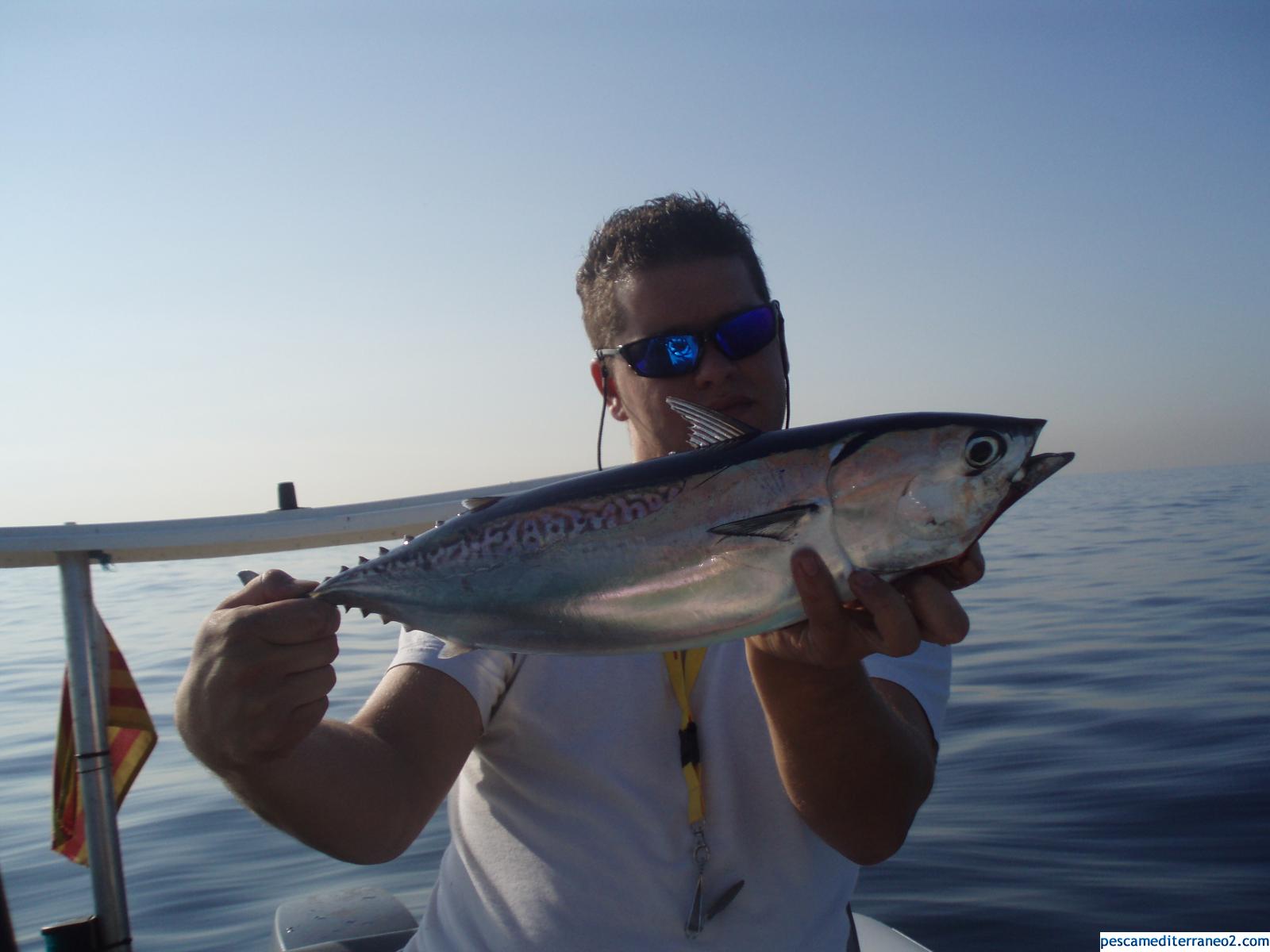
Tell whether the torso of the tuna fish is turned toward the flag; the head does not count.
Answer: no

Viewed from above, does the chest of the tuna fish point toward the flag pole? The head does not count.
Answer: no

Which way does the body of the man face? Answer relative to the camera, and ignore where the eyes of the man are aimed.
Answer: toward the camera

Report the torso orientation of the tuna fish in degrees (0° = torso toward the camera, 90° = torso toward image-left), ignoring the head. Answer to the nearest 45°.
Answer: approximately 270°

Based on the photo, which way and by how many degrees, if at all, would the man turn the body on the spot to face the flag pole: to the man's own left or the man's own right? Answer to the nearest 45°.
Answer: approximately 135° to the man's own right
